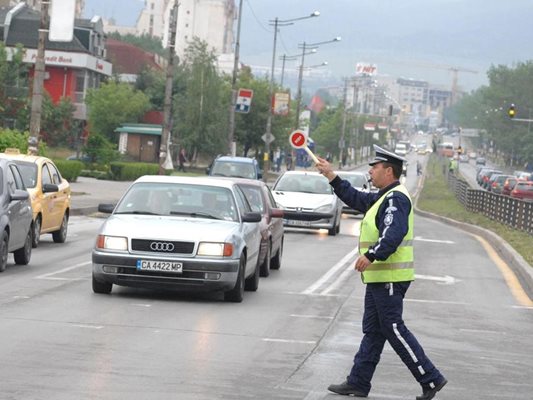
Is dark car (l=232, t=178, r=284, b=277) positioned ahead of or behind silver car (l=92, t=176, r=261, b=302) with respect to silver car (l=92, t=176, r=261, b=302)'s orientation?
behind

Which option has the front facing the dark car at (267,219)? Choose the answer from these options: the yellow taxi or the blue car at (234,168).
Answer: the blue car at (234,168)

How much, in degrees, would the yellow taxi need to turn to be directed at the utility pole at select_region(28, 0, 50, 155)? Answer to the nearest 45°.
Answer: approximately 135° to its right

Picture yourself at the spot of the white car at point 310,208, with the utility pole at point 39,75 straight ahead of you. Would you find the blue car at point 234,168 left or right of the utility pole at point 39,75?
right

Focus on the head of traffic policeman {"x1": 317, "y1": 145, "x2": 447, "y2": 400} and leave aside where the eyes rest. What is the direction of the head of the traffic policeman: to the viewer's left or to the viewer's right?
to the viewer's left

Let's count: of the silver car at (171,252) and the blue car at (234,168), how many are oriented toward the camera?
2

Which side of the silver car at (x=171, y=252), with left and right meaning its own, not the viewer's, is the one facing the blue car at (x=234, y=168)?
back

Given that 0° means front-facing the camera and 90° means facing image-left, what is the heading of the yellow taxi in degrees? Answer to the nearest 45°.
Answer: approximately 45°

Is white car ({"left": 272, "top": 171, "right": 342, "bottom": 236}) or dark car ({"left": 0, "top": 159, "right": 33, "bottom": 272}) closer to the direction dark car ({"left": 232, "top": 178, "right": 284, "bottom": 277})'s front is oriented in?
the dark car

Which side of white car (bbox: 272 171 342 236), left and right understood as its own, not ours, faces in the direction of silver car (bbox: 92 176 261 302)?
front

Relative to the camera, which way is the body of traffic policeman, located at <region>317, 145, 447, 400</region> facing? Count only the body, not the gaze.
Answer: to the viewer's left

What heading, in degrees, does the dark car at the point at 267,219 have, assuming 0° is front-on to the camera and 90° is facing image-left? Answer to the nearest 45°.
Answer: approximately 45°
